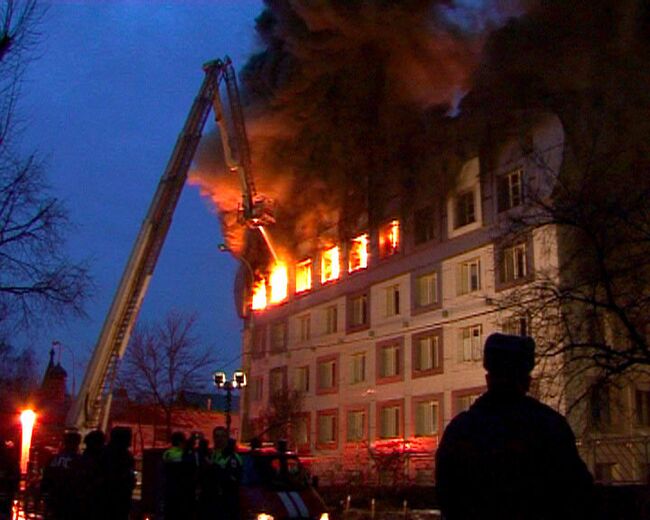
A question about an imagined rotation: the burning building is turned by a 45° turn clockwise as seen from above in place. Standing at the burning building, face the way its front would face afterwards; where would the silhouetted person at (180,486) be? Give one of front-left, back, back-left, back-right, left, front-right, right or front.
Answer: left

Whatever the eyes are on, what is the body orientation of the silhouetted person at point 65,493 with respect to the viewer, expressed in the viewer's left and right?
facing away from the viewer and to the right of the viewer

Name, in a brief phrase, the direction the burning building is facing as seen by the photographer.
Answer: facing the viewer and to the left of the viewer

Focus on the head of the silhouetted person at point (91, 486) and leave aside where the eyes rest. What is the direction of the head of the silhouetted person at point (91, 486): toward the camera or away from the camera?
away from the camera

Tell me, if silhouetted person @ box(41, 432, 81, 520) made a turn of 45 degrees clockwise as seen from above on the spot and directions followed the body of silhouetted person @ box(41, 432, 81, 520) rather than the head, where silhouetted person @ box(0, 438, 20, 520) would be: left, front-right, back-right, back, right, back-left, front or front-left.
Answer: left

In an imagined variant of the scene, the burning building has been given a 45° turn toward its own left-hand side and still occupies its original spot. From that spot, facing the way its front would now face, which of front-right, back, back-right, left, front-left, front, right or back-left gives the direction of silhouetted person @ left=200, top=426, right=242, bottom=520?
front

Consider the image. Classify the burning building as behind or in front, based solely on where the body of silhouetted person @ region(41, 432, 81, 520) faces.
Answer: in front

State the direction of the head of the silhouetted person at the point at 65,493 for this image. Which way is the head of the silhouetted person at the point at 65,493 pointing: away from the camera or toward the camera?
away from the camera

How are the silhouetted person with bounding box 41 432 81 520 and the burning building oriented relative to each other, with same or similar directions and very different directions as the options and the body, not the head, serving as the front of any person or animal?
very different directions
